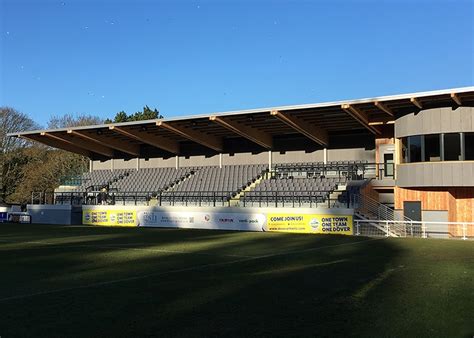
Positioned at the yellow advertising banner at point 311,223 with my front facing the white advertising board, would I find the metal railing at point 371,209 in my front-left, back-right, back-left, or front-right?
back-right

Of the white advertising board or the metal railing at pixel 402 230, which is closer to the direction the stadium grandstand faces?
the white advertising board

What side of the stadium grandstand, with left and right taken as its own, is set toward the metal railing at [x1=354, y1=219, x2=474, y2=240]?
left

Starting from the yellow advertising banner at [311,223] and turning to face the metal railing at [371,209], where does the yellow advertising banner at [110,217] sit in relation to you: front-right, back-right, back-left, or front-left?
back-left

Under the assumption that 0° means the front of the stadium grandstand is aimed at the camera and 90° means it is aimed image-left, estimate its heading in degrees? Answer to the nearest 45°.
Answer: approximately 45°
